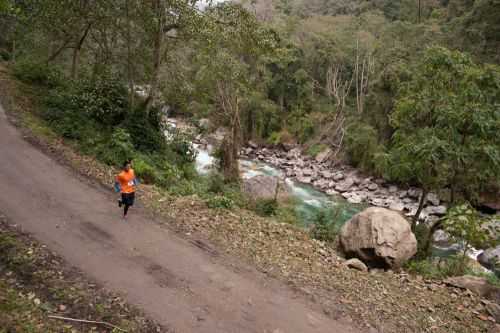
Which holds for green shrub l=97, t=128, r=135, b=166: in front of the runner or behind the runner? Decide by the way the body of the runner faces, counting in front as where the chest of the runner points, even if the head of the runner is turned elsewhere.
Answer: behind

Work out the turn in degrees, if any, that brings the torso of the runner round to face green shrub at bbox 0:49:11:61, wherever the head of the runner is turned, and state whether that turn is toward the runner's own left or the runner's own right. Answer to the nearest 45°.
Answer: approximately 135° to the runner's own left

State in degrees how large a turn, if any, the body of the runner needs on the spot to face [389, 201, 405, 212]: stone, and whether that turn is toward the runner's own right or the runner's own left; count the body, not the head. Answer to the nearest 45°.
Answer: approximately 90° to the runner's own left

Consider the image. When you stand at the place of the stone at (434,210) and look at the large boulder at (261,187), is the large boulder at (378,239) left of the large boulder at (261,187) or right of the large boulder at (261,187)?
left

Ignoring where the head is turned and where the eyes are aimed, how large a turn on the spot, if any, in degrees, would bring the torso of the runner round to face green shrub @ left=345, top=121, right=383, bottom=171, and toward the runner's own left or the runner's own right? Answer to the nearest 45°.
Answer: approximately 90° to the runner's own left

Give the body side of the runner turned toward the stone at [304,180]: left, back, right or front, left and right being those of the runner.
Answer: left

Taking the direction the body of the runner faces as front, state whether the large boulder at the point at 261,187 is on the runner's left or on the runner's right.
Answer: on the runner's left

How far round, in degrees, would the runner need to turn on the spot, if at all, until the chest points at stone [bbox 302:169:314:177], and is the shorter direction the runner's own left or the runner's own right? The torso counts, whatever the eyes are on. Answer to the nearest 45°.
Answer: approximately 90° to the runner's own left

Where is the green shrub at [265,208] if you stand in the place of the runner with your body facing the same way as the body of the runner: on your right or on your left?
on your left

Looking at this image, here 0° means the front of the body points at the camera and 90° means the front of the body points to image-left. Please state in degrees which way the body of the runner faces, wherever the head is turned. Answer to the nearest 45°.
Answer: approximately 315°
